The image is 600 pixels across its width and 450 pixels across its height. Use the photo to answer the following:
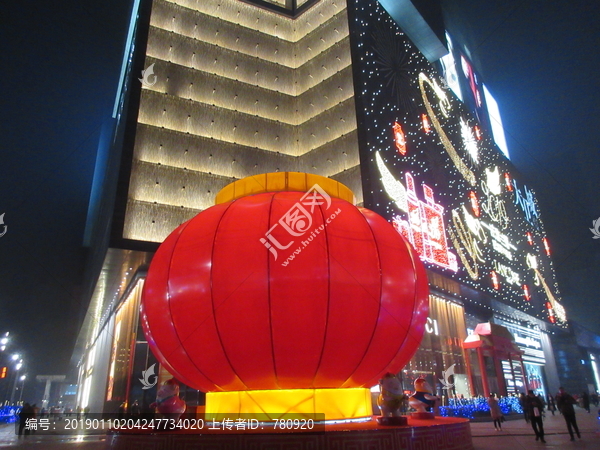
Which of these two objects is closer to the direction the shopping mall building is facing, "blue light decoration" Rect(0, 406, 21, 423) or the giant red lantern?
the giant red lantern

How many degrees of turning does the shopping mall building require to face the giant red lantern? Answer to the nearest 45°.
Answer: approximately 45° to its right

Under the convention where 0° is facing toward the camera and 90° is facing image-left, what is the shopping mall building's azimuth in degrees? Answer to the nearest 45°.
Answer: approximately 315°
